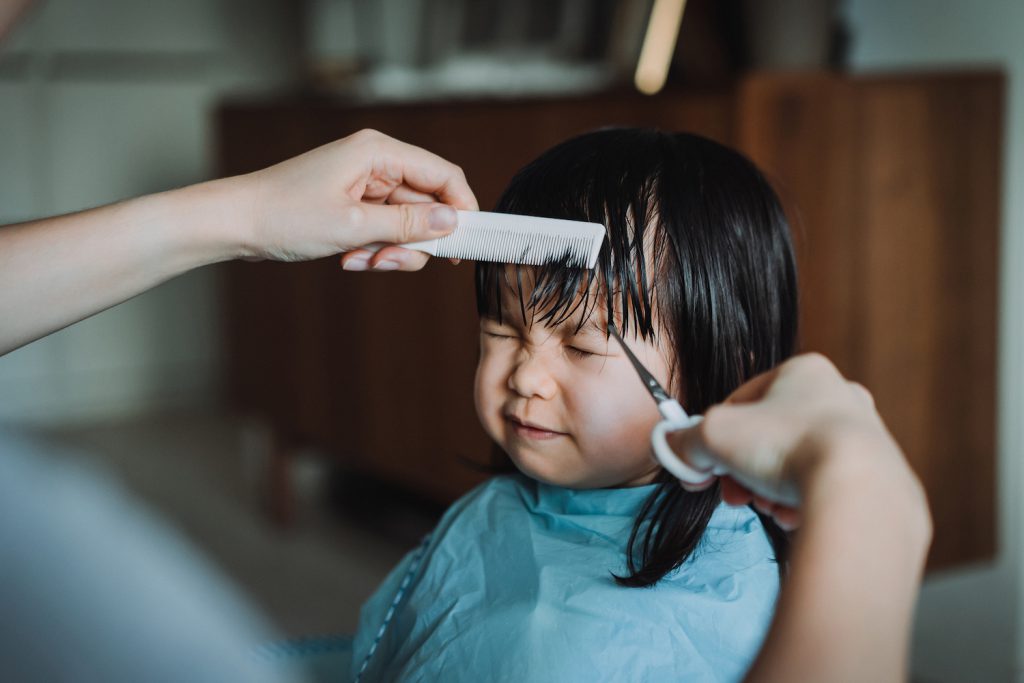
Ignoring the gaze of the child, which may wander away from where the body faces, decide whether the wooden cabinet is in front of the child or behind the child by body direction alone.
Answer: behind

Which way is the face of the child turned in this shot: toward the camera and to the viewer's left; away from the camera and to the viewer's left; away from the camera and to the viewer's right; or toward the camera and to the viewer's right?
toward the camera and to the viewer's left

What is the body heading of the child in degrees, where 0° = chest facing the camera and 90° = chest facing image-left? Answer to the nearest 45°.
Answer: approximately 45°
